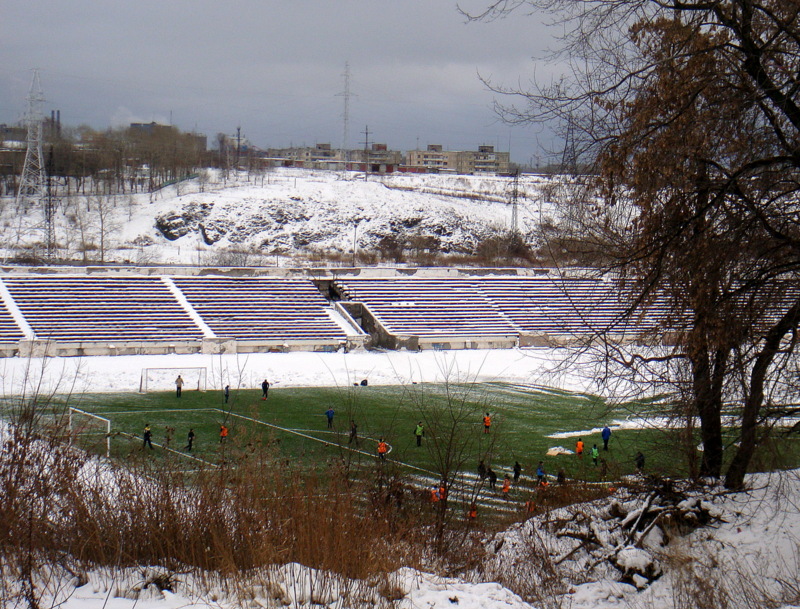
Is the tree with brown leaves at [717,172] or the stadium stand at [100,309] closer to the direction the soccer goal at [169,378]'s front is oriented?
the tree with brown leaves

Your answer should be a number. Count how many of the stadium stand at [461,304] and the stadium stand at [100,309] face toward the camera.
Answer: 2

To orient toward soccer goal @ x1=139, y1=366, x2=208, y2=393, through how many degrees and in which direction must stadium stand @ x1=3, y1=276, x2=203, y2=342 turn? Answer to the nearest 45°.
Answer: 0° — it already faces it

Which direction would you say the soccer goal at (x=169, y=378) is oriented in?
toward the camera

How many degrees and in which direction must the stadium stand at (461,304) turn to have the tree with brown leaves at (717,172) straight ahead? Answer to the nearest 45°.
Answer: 0° — it already faces it

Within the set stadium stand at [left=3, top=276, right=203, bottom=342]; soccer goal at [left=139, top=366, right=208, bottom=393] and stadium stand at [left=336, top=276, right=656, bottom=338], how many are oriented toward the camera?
3

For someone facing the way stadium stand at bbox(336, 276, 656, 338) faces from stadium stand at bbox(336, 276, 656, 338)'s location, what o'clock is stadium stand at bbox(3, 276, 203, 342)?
stadium stand at bbox(3, 276, 203, 342) is roughly at 2 o'clock from stadium stand at bbox(336, 276, 656, 338).

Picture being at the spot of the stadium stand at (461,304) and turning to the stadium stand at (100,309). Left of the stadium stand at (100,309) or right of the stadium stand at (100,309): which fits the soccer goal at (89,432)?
left

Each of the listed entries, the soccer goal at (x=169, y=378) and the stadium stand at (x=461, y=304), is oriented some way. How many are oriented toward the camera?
2

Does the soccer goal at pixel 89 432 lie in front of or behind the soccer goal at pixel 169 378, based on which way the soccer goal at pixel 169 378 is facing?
in front

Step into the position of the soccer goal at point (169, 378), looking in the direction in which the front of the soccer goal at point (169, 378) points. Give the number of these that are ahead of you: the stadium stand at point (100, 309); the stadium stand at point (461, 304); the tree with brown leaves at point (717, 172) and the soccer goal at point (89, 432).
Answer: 2

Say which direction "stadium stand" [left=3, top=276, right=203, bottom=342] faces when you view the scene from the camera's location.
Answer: facing the viewer

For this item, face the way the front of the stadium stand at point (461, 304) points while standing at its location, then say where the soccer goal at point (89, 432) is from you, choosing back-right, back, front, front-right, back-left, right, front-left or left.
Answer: front
